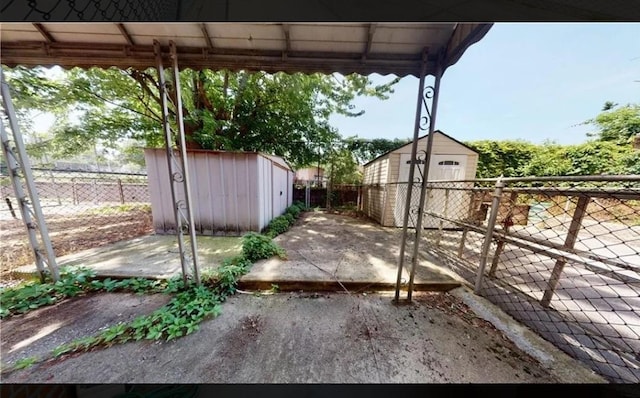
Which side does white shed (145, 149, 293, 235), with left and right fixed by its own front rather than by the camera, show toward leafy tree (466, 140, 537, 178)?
front

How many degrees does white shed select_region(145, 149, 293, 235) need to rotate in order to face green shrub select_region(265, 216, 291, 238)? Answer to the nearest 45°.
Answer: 0° — it already faces it

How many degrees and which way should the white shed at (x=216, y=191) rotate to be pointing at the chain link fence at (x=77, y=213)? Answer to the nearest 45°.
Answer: approximately 135° to its left

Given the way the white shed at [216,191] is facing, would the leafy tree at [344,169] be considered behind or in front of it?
in front

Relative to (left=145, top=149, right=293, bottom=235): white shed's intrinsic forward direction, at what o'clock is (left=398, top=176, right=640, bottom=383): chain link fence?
The chain link fence is roughly at 2 o'clock from the white shed.

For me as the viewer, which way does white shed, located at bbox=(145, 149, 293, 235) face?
facing to the right of the viewer

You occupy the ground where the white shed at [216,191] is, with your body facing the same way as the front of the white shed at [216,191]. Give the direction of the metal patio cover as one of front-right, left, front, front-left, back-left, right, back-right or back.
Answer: right

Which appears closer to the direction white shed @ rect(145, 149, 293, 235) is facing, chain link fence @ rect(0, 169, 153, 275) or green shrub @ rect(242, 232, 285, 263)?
the green shrub
